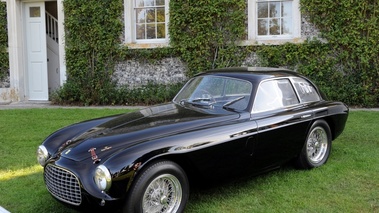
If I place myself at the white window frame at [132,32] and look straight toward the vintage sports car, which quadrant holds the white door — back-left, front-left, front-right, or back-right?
back-right

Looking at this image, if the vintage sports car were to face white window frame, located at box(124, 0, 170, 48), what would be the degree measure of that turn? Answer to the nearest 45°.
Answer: approximately 135° to its right

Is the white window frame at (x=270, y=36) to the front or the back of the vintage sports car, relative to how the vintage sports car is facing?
to the back

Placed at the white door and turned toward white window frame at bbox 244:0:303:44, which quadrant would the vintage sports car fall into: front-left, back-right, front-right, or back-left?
front-right

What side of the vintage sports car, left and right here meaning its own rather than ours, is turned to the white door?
right

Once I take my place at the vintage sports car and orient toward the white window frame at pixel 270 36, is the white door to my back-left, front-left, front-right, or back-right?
front-left
